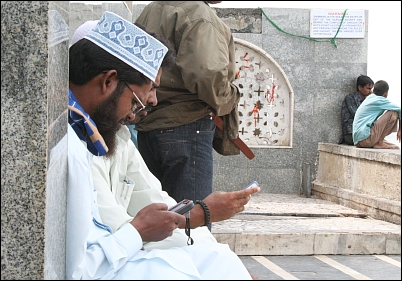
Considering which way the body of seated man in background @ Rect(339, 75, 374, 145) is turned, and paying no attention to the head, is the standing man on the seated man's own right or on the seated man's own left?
on the seated man's own right

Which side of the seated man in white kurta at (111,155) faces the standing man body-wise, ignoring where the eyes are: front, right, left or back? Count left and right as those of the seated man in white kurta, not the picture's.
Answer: left

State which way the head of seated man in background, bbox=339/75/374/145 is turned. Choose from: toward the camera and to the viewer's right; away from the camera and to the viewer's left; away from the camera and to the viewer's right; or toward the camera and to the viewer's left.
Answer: toward the camera and to the viewer's right

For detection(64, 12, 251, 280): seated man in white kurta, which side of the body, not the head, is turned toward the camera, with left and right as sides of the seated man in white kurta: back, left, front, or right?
right

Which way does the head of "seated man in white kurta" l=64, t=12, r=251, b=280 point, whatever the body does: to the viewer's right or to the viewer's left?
to the viewer's right
